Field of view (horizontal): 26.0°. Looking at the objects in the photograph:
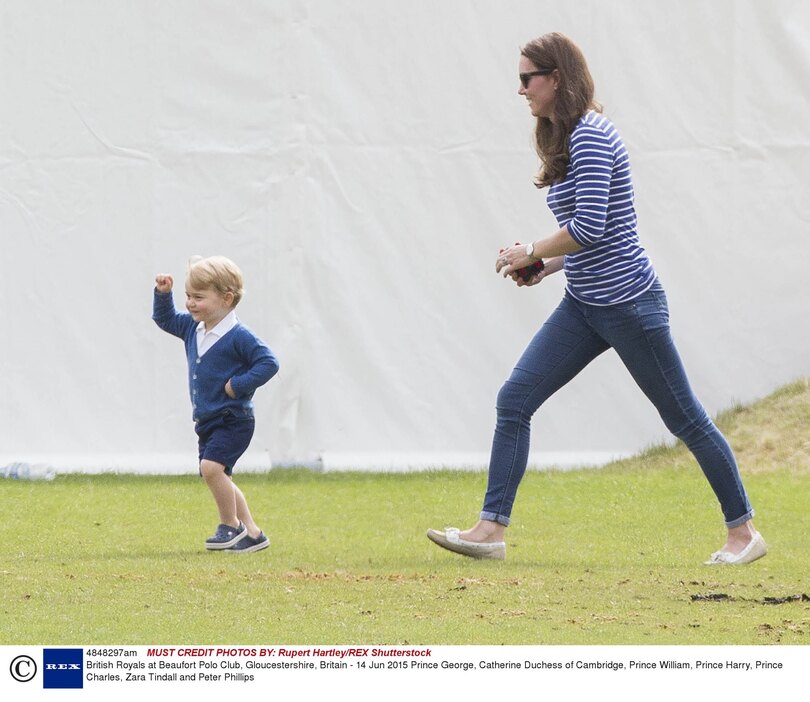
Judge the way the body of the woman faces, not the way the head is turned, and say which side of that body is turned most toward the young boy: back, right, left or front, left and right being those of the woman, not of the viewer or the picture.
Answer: front

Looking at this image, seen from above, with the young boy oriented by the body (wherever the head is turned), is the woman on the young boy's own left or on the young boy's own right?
on the young boy's own left

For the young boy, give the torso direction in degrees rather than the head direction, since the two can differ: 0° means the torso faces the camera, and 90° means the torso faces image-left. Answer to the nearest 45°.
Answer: approximately 45°

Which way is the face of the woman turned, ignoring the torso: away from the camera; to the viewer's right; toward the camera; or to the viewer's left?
to the viewer's left

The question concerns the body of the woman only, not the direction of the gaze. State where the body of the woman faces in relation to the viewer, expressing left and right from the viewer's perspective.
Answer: facing to the left of the viewer
